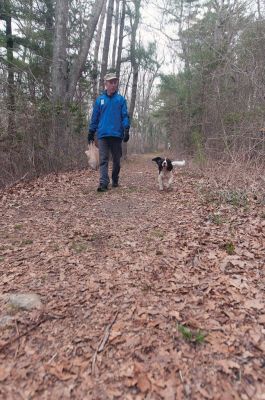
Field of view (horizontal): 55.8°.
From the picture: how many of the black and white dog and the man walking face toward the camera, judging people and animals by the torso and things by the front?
2

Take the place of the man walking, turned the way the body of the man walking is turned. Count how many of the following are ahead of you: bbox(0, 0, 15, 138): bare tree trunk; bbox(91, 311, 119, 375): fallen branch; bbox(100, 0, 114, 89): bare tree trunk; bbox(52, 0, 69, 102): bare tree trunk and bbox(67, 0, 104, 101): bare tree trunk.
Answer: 1

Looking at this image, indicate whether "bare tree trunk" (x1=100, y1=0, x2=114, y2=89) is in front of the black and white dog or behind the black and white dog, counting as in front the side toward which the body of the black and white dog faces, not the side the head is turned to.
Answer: behind

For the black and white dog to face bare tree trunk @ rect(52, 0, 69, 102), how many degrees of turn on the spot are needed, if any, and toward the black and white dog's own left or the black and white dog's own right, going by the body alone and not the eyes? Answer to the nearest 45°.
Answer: approximately 135° to the black and white dog's own right

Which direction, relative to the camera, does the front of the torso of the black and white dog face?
toward the camera

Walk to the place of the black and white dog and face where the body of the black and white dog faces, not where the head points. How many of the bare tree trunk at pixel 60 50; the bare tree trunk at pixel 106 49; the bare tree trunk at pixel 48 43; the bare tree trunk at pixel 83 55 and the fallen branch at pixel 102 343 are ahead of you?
1

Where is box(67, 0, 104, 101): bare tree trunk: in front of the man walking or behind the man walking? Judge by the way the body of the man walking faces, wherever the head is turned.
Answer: behind

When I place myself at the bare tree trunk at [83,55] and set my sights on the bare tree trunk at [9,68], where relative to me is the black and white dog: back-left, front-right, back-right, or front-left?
back-left

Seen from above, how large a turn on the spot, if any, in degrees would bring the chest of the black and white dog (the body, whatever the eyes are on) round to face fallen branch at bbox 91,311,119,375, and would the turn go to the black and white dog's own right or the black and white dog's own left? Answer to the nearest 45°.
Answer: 0° — it already faces it

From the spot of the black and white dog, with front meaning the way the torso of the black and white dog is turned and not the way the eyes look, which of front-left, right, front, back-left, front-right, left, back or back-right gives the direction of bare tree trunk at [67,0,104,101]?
back-right

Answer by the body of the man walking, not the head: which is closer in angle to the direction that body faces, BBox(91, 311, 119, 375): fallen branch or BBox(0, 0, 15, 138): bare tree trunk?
the fallen branch

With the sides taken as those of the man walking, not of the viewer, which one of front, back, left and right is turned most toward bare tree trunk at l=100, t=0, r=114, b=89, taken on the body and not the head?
back
